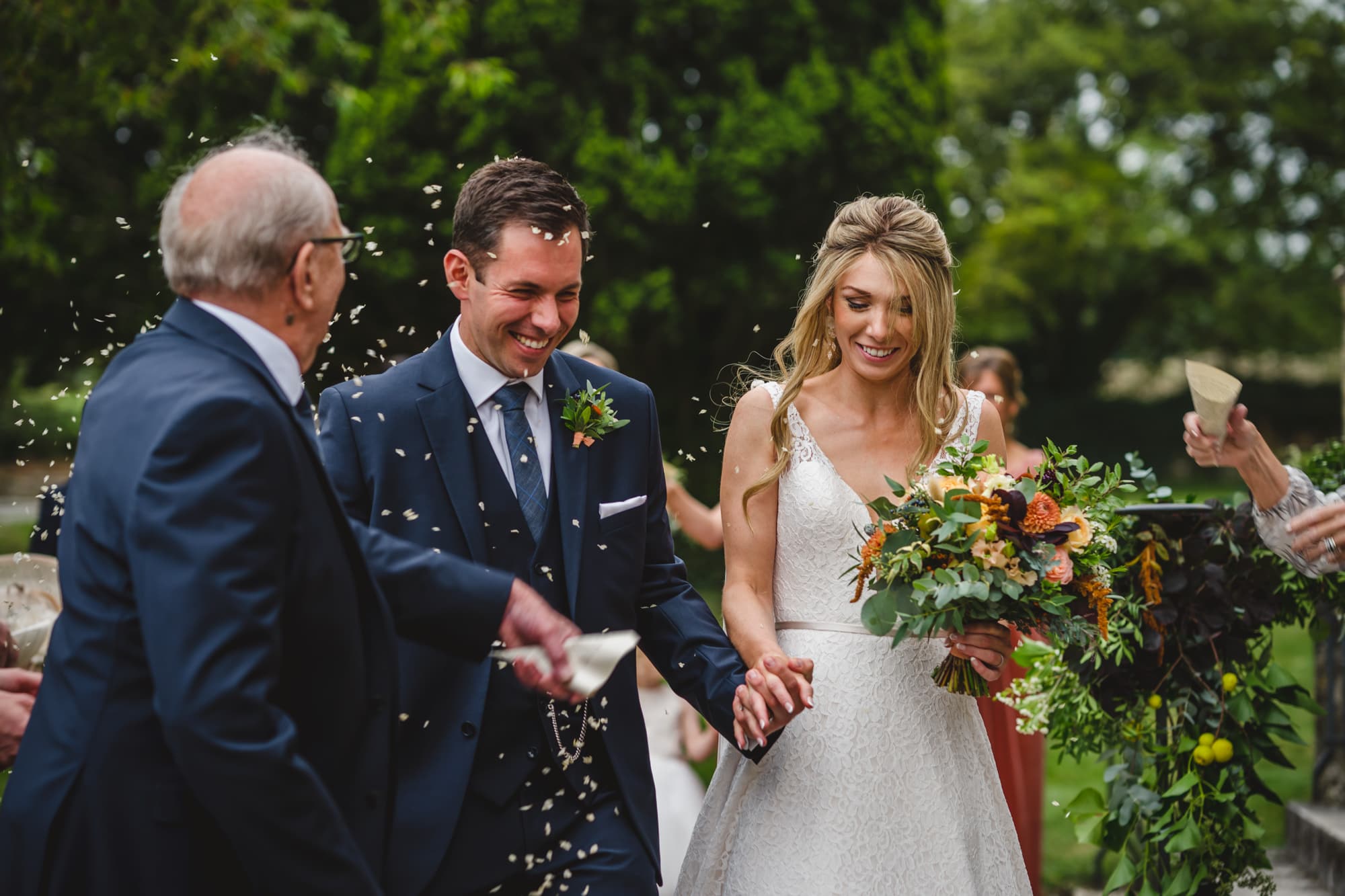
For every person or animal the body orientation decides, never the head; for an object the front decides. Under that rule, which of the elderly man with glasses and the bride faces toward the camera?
the bride

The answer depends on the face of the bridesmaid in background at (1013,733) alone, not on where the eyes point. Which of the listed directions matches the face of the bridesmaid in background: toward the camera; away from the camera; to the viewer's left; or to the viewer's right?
toward the camera

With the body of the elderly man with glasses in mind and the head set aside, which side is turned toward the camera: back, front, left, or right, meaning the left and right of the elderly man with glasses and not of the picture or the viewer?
right

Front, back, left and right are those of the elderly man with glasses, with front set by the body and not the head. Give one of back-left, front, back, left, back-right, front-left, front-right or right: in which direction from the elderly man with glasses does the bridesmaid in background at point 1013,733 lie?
front-left

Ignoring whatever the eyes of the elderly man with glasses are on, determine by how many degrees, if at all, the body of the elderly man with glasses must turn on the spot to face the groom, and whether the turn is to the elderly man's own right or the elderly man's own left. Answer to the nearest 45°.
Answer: approximately 45° to the elderly man's own left

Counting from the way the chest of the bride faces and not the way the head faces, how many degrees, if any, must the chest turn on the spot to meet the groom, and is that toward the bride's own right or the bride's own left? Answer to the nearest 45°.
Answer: approximately 45° to the bride's own right

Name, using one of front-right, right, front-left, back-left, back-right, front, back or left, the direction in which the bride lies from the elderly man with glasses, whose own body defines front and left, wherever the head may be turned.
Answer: front-left

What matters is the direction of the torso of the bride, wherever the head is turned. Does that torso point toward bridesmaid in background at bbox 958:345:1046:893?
no

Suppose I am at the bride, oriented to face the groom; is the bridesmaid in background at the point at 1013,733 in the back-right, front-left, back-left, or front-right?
back-right

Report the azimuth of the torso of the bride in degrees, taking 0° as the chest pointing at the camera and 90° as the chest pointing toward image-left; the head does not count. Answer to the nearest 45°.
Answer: approximately 0°

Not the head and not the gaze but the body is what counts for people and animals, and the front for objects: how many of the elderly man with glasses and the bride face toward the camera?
1
